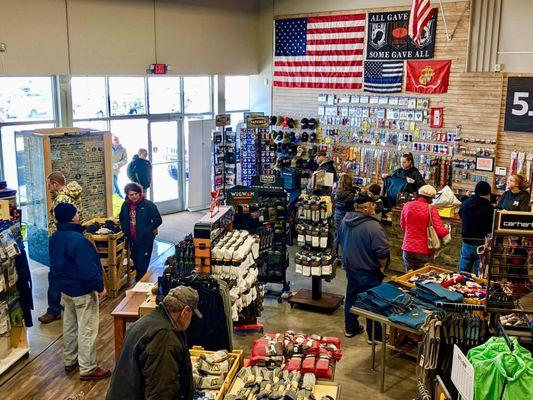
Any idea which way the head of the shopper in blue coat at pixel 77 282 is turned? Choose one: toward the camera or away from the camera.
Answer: away from the camera

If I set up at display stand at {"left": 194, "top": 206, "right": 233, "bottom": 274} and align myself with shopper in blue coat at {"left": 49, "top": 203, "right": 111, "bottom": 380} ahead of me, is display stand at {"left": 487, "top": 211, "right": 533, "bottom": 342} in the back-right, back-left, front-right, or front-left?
back-left

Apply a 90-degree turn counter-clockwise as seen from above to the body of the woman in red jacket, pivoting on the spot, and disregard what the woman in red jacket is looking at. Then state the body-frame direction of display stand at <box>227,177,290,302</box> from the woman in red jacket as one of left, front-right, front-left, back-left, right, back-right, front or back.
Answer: front-left

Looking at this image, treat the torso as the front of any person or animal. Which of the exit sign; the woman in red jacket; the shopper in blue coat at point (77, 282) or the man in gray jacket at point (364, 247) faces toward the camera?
the exit sign

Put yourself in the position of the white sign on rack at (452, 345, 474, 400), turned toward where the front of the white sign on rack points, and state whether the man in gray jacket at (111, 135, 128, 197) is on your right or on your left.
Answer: on your right

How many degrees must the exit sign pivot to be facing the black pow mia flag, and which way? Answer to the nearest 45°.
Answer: approximately 90° to its left

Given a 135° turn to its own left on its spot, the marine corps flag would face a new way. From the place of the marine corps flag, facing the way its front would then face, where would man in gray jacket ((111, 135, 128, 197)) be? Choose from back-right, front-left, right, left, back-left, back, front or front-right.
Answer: back-left
